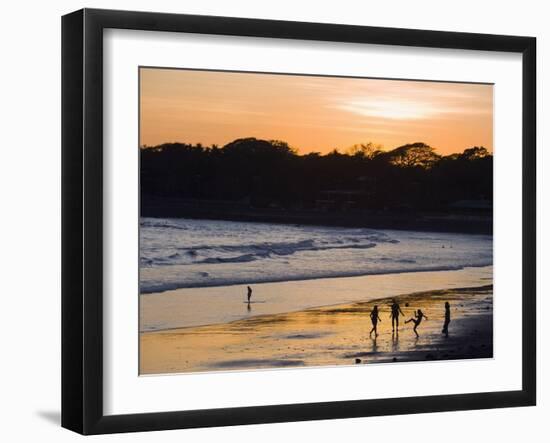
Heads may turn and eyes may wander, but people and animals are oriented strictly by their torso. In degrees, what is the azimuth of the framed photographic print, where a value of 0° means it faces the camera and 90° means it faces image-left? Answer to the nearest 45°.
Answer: approximately 315°
